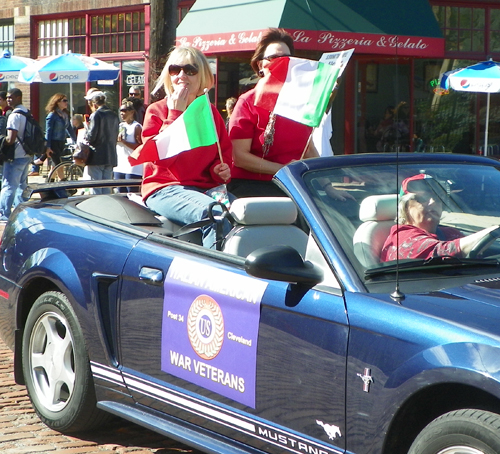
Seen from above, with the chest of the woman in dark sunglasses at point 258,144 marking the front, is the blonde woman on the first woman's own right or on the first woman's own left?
on the first woman's own right

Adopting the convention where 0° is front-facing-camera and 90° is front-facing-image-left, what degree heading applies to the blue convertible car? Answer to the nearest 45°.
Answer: approximately 315°

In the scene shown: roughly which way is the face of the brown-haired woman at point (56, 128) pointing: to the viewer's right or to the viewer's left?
to the viewer's right

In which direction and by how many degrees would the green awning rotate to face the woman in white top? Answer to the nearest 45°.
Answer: approximately 45° to its right

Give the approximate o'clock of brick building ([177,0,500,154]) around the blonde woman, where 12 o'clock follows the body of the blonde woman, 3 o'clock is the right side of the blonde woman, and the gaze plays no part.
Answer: The brick building is roughly at 8 o'clock from the blonde woman.

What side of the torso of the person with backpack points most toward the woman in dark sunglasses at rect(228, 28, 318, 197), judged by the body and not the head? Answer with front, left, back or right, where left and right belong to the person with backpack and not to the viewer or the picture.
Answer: left

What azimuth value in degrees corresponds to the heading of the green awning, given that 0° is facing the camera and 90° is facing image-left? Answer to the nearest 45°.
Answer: approximately 0°

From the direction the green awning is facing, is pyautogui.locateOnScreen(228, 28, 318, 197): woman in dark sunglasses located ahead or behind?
ahead

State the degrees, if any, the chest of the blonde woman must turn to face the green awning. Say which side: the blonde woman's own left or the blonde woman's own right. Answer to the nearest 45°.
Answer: approximately 135° to the blonde woman's own left
